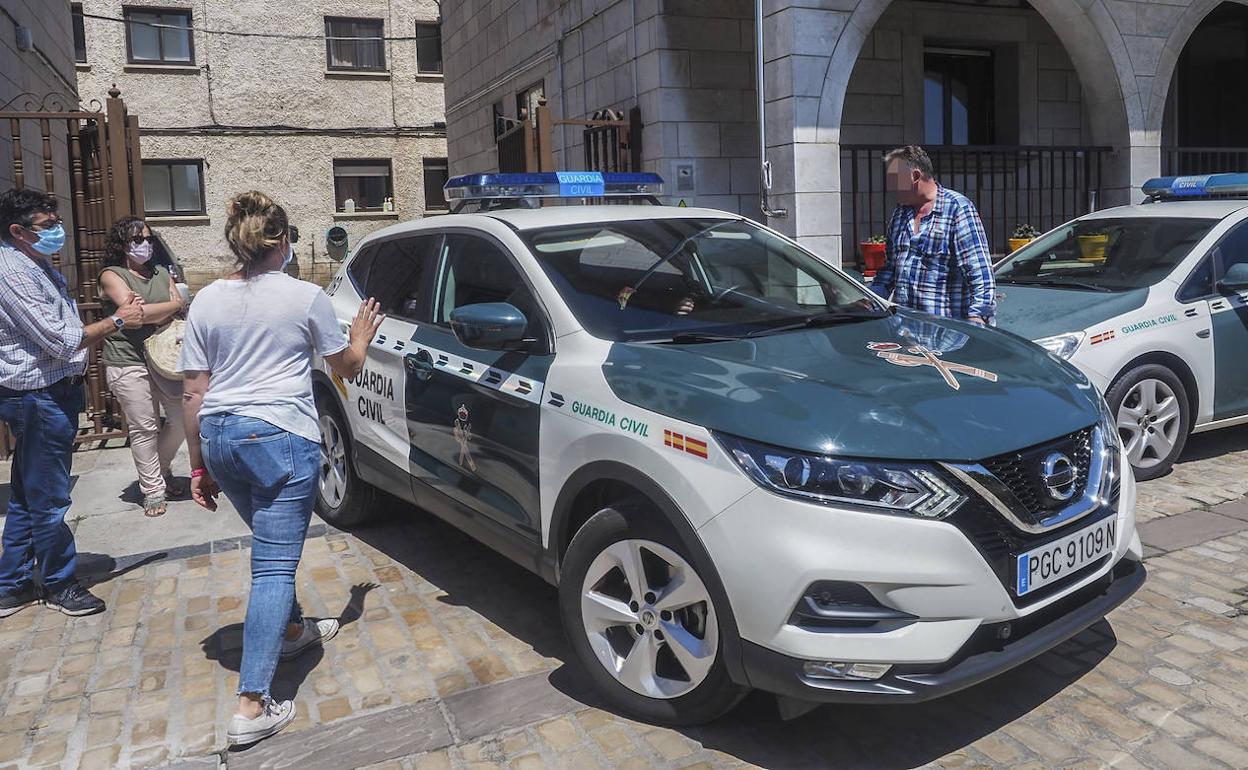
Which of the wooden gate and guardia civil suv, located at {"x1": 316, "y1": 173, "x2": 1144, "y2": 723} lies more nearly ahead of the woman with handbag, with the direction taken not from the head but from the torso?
the guardia civil suv

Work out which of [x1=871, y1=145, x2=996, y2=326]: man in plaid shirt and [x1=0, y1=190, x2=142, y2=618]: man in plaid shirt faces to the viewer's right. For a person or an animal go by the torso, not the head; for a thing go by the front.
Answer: [x1=0, y1=190, x2=142, y2=618]: man in plaid shirt

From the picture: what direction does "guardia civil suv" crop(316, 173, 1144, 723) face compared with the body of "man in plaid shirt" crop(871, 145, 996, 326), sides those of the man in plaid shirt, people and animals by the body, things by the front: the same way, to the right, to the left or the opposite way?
to the left

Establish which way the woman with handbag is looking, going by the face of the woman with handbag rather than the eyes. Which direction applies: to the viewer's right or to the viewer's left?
to the viewer's right

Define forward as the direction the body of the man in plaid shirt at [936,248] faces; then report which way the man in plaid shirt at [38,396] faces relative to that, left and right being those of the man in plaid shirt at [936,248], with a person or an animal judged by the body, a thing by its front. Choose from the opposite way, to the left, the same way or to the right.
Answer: the opposite way

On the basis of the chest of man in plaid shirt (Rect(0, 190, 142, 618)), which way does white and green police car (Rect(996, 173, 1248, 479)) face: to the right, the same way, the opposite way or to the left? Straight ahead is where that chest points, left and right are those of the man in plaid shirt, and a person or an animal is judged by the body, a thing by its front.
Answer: the opposite way

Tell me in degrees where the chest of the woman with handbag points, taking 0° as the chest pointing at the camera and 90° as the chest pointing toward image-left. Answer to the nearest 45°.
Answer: approximately 315°

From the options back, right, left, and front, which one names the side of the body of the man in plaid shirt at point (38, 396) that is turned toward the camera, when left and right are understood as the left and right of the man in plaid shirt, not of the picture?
right

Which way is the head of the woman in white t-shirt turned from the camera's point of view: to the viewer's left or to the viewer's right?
to the viewer's right

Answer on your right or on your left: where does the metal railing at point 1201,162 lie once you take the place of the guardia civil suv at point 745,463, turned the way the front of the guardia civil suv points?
on your left

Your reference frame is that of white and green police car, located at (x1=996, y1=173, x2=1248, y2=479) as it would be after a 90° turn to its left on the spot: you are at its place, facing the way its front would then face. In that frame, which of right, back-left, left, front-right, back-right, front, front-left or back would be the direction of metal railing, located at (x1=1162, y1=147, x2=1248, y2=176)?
back-left
